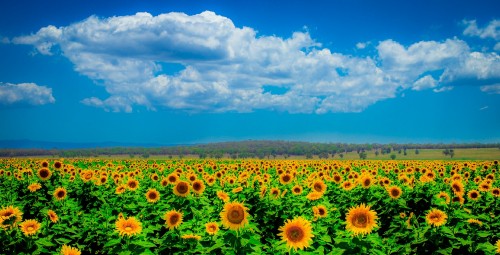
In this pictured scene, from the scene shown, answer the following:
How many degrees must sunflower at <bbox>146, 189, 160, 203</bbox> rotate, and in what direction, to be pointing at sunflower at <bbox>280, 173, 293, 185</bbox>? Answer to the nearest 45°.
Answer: approximately 135° to its left

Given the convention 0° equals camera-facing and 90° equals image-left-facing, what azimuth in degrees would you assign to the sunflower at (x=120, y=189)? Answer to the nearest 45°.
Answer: approximately 0°

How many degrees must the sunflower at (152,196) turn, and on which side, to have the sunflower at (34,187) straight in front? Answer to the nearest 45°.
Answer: approximately 135° to its right

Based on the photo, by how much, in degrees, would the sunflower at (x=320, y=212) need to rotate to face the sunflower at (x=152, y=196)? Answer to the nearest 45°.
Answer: approximately 90° to its right

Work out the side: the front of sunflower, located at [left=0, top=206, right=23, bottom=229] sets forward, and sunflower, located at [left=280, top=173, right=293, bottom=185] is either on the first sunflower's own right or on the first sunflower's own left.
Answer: on the first sunflower's own left

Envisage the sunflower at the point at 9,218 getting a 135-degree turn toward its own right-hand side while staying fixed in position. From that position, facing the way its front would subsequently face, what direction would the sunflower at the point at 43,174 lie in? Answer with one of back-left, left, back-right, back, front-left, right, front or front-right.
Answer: front-right

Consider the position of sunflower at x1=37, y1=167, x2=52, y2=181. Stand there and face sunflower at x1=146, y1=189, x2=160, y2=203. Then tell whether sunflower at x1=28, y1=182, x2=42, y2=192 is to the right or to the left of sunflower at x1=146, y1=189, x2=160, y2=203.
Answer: right

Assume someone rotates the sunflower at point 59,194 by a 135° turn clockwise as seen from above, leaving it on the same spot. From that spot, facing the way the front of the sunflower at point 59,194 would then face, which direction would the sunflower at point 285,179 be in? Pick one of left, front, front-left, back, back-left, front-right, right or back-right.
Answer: back-right
